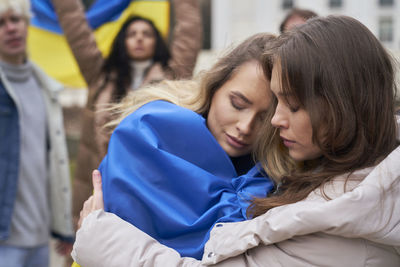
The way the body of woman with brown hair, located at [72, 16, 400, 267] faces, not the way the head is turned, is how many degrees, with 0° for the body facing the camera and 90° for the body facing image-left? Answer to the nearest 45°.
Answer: approximately 90°

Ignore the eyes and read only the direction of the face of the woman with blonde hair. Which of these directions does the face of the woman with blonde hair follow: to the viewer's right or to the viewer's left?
to the viewer's right

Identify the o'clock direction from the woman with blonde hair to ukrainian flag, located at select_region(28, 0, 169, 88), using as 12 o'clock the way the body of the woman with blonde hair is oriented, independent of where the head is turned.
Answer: The ukrainian flag is roughly at 7 o'clock from the woman with blonde hair.

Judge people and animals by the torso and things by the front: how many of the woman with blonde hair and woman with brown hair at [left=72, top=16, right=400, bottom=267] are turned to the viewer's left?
1

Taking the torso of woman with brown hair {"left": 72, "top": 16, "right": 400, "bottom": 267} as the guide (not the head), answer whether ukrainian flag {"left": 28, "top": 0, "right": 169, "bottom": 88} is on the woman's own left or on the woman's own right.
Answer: on the woman's own right

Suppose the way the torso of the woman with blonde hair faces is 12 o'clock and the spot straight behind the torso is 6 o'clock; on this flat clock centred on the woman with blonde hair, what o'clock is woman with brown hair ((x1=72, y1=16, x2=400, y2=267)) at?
The woman with brown hair is roughly at 12 o'clock from the woman with blonde hair.

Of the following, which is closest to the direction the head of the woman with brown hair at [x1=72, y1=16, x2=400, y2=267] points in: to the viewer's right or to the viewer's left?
to the viewer's left

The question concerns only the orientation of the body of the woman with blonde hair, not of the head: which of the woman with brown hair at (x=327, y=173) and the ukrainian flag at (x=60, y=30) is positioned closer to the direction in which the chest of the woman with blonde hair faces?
the woman with brown hair

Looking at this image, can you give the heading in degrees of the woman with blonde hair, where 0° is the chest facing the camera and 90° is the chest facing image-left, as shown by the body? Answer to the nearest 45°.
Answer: approximately 315°
